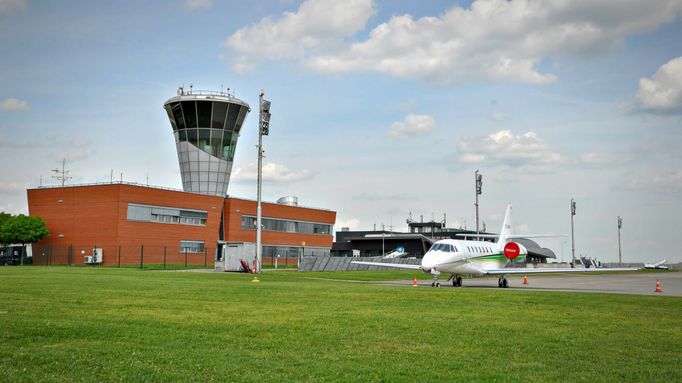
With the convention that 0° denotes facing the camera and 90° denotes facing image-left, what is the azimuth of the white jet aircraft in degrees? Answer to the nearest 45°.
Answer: approximately 45°
